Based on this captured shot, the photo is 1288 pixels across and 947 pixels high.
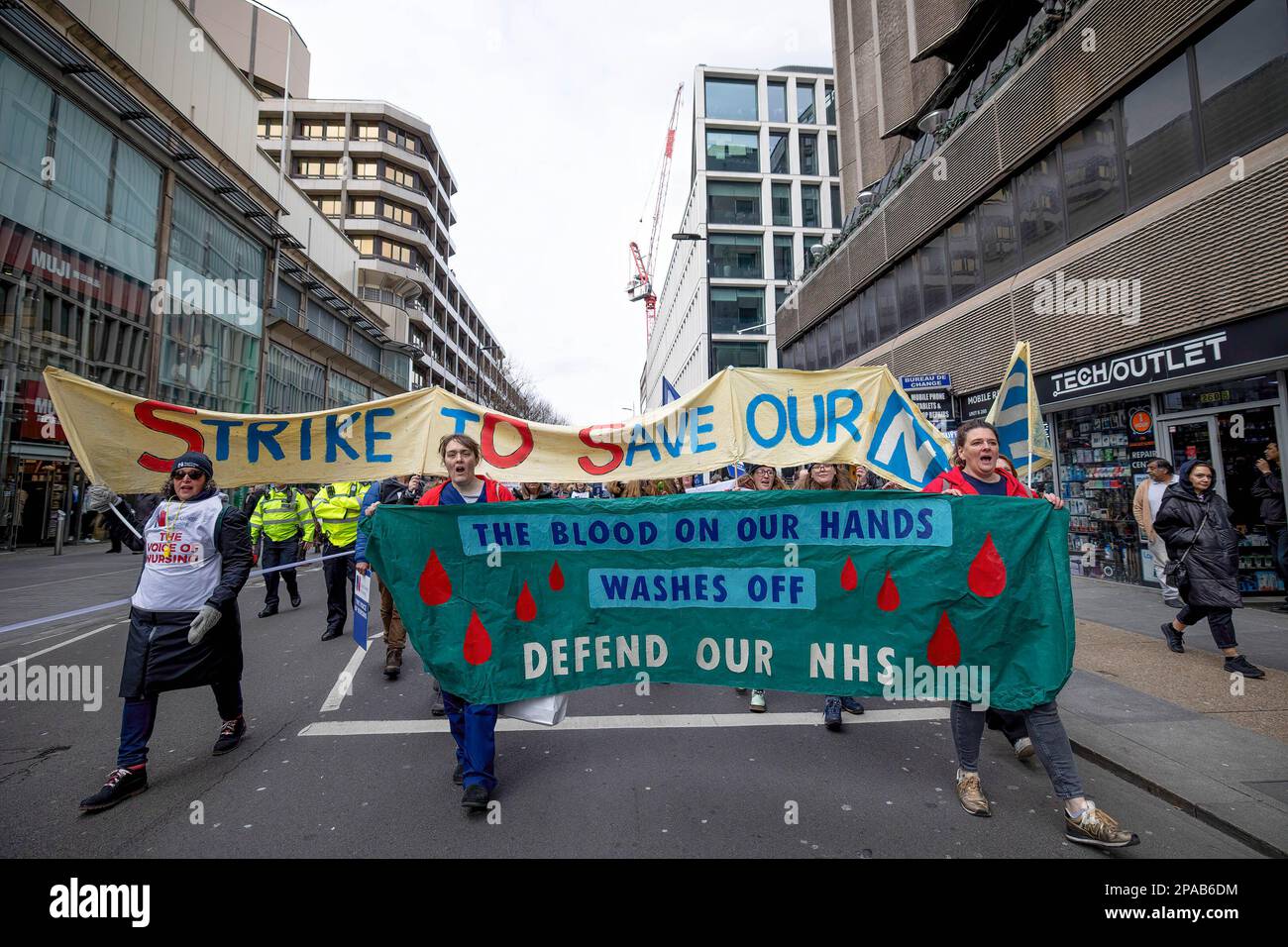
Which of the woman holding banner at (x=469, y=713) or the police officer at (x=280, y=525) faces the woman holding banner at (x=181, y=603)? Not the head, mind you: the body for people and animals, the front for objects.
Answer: the police officer

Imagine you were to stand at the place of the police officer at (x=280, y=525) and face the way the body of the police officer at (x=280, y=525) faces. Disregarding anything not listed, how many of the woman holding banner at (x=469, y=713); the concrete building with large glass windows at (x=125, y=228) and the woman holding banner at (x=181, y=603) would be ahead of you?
2

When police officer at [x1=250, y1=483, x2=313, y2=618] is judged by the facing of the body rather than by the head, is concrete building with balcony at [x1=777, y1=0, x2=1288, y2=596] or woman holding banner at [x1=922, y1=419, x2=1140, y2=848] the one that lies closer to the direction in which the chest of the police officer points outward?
the woman holding banner

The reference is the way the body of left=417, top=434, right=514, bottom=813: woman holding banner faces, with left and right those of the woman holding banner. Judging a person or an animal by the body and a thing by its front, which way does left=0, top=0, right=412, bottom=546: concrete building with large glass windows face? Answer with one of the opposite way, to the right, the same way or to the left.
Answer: to the left

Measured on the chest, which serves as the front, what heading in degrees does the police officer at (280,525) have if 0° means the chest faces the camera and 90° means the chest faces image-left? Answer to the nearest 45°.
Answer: approximately 0°

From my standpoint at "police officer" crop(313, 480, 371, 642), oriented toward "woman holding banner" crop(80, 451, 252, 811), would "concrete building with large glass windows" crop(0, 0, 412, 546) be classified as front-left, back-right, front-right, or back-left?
back-right

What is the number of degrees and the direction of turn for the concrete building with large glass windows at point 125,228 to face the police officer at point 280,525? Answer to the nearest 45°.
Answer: approximately 45° to its right

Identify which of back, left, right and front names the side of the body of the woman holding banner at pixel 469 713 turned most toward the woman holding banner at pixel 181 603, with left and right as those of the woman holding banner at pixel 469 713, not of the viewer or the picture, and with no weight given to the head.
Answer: right

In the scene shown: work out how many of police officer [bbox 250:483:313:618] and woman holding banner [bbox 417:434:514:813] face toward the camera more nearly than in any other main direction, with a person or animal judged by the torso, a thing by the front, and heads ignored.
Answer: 2

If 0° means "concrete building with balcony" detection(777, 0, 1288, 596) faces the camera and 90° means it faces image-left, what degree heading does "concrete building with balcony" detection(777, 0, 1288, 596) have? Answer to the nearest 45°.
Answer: approximately 45°
